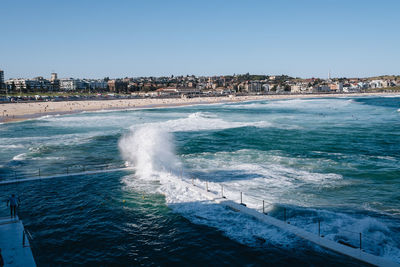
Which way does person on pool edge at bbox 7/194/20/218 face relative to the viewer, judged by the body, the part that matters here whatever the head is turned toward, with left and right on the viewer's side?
facing away from the viewer
